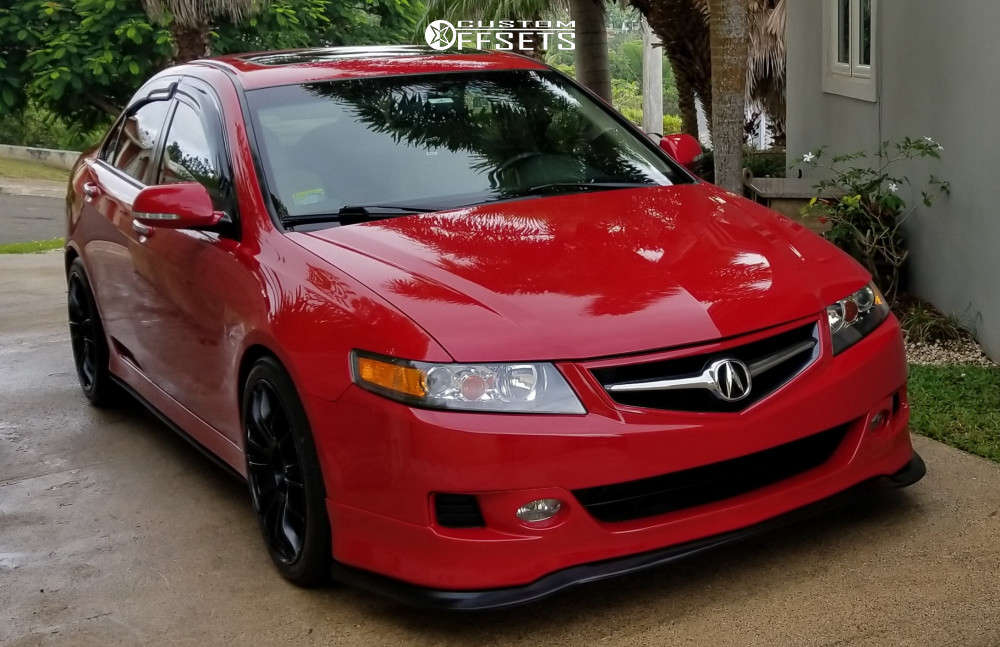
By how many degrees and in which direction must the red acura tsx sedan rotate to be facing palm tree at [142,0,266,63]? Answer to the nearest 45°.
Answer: approximately 135° to its left

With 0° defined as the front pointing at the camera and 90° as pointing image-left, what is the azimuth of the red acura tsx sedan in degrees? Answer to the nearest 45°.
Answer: approximately 315°

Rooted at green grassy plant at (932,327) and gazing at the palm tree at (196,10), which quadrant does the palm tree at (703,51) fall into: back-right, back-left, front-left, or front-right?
front-right

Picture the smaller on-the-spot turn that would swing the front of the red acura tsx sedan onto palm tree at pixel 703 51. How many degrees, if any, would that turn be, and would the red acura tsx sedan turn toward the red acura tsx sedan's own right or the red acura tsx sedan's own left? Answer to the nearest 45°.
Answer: approximately 135° to the red acura tsx sedan's own left

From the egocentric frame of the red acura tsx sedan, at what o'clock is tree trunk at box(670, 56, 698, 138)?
The tree trunk is roughly at 8 o'clock from the red acura tsx sedan.

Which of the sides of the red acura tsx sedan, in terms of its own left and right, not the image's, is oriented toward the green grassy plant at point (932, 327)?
left

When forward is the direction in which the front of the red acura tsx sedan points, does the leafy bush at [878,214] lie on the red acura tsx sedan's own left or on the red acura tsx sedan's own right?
on the red acura tsx sedan's own left
